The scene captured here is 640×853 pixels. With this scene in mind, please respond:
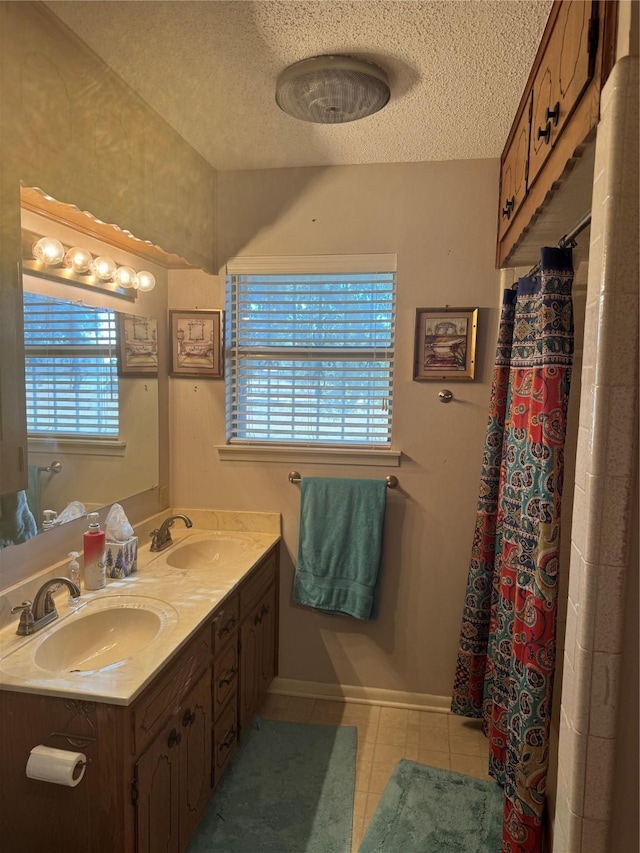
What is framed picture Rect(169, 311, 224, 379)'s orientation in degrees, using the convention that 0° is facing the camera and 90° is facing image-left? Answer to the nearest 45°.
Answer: approximately 0°

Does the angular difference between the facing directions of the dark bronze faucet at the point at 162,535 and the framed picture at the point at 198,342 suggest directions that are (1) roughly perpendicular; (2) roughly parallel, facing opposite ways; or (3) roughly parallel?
roughly perpendicular

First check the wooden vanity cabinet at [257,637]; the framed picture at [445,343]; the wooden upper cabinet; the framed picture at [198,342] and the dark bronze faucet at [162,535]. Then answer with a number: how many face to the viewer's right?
2

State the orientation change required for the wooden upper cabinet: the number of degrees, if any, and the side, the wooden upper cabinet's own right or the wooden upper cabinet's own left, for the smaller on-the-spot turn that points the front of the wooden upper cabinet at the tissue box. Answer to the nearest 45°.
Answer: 0° — it already faces it

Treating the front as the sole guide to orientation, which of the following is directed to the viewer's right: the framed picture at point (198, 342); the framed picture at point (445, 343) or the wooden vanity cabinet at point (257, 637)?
the wooden vanity cabinet

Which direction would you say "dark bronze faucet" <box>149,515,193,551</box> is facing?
to the viewer's right

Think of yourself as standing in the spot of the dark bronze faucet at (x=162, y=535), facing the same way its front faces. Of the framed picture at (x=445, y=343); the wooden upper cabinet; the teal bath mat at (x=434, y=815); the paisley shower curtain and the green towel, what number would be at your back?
0

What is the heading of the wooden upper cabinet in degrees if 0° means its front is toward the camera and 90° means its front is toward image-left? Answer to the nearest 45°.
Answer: approximately 90°

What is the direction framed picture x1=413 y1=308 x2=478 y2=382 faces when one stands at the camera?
facing the viewer

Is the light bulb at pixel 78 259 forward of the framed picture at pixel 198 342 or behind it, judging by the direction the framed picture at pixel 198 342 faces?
forward

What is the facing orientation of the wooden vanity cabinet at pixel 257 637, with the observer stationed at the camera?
facing to the right of the viewer

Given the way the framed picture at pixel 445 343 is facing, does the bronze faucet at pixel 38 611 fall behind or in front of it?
in front

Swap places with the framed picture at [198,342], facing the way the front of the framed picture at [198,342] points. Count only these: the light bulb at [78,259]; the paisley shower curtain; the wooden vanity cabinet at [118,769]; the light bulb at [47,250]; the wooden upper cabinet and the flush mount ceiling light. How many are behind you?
0

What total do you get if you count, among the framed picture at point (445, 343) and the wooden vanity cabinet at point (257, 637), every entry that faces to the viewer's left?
0
